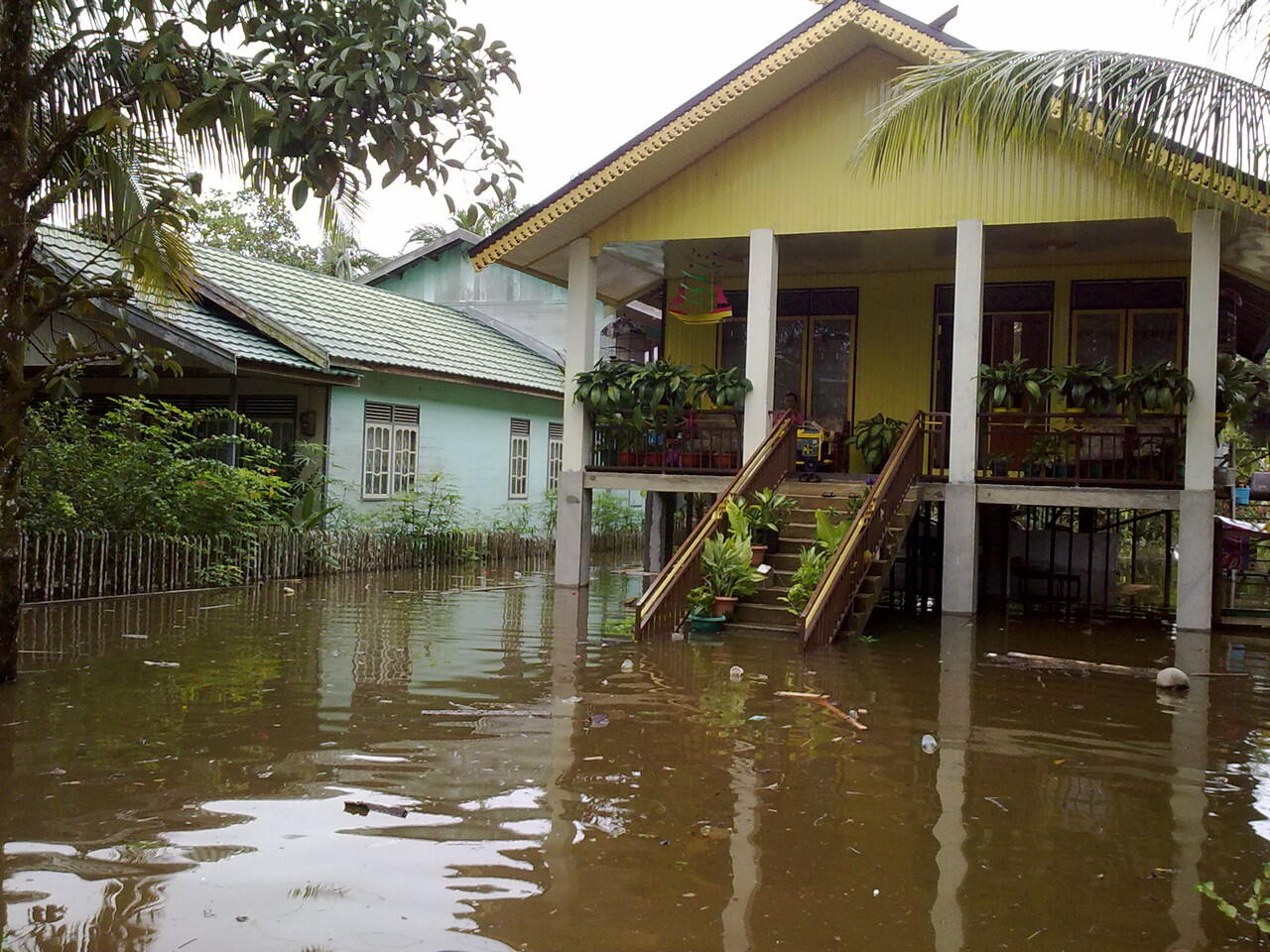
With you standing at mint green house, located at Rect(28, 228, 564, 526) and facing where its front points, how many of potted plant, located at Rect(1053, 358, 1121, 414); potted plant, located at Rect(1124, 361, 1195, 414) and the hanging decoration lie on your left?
3

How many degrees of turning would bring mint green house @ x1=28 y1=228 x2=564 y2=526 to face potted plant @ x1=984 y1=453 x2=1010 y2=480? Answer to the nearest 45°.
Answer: approximately 90° to its left

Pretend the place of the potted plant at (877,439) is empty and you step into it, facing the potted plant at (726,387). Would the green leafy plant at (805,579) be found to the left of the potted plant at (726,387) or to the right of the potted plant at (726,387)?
left

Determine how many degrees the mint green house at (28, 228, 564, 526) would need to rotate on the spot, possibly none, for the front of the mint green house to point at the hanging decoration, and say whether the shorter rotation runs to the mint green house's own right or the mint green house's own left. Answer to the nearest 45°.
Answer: approximately 90° to the mint green house's own left

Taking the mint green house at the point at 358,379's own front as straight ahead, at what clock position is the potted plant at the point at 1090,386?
The potted plant is roughly at 9 o'clock from the mint green house.

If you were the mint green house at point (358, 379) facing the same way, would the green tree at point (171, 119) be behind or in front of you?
in front

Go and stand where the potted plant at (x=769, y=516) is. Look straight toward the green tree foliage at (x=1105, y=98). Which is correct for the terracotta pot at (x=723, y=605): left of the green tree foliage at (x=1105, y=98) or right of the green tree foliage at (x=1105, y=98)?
right

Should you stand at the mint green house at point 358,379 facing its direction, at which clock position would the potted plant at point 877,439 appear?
The potted plant is roughly at 9 o'clock from the mint green house.

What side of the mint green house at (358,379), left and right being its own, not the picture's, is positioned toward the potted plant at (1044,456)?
left

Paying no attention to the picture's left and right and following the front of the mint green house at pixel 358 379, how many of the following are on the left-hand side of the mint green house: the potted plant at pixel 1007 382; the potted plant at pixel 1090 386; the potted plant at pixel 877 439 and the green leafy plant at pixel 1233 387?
4

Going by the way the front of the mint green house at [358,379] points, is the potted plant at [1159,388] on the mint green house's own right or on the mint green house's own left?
on the mint green house's own left

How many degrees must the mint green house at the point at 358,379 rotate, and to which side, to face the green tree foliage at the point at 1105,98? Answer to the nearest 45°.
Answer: approximately 45° to its left
